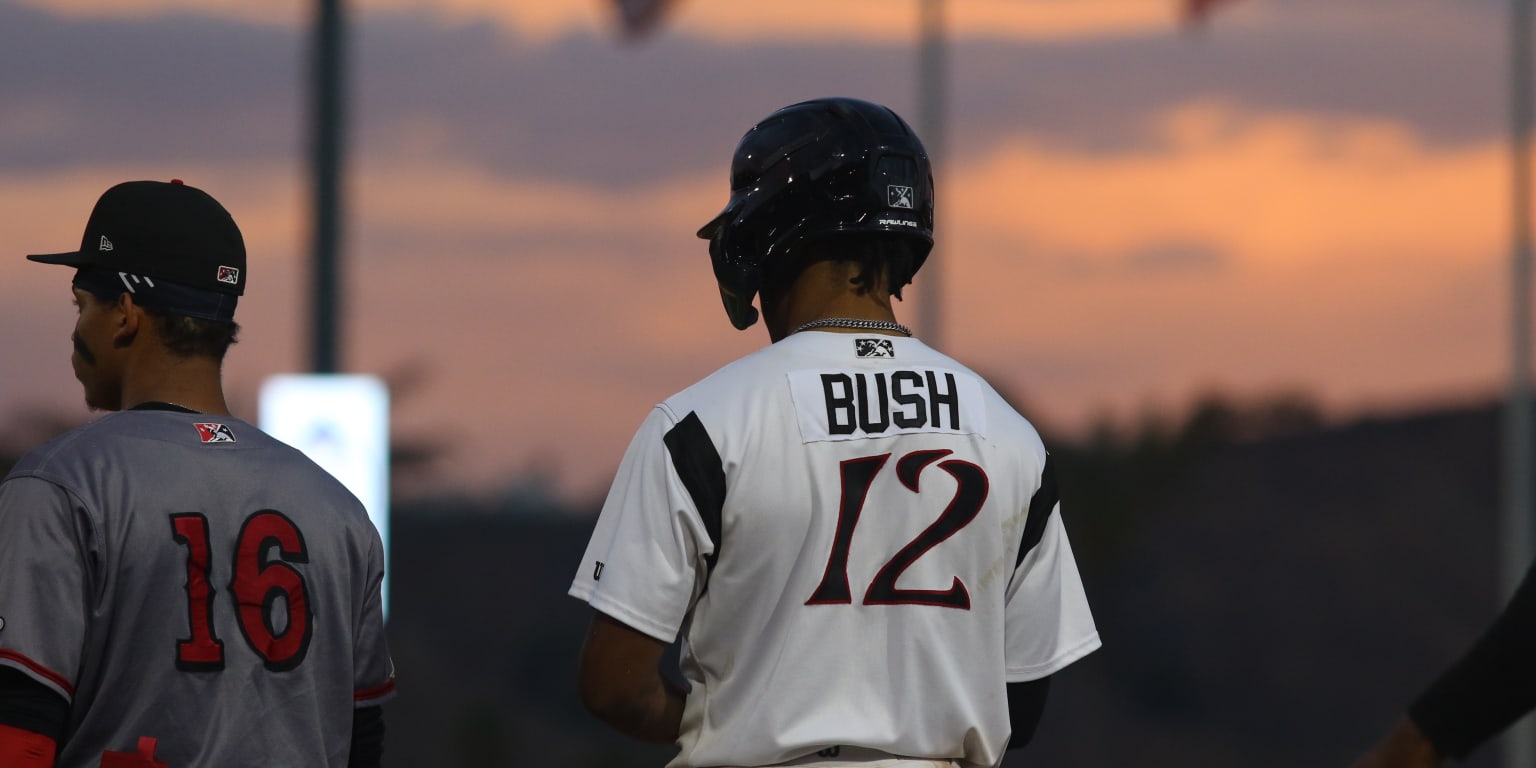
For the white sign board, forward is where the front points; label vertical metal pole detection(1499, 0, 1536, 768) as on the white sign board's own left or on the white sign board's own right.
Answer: on the white sign board's own left

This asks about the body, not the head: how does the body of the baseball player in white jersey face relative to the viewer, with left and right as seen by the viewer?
facing away from the viewer and to the left of the viewer

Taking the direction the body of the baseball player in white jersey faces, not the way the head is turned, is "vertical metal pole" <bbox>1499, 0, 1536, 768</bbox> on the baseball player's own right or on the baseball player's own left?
on the baseball player's own right

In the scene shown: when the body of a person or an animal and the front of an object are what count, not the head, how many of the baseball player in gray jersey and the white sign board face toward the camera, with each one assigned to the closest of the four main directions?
1

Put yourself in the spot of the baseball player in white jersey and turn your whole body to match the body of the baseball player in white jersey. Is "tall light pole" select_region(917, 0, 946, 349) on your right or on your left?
on your right

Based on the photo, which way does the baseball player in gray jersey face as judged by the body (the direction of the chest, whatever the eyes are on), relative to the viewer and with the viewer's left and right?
facing away from the viewer and to the left of the viewer

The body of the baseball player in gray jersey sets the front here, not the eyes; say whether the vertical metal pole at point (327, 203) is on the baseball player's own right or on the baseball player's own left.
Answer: on the baseball player's own right
